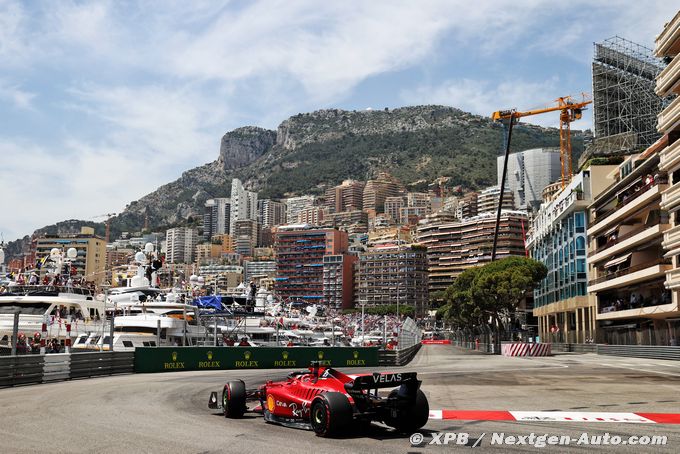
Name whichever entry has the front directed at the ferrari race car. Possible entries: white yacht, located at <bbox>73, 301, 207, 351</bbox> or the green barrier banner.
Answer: the green barrier banner

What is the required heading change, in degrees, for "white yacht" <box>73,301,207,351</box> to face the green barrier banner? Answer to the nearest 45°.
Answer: approximately 135° to its left

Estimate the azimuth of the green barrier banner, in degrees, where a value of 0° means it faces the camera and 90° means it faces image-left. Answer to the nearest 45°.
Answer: approximately 0°

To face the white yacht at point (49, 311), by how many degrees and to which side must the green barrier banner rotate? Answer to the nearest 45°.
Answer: approximately 135° to its right

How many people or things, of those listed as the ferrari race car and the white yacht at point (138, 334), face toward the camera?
0

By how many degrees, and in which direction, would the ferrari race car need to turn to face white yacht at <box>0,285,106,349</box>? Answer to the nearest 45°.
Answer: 0° — it already faces it

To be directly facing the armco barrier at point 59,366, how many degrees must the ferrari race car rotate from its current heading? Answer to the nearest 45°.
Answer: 0° — it already faces it

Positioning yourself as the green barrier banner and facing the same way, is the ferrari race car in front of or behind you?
in front

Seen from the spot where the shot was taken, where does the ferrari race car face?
facing away from the viewer and to the left of the viewer

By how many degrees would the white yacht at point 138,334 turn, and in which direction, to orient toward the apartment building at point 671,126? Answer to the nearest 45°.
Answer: approximately 180°

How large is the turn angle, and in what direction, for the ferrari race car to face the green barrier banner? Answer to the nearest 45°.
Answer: approximately 45° to its right

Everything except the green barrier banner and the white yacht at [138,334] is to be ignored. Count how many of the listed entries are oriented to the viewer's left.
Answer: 1

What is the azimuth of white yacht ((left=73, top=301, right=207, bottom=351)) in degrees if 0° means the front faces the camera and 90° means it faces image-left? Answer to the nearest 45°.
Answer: approximately 90°

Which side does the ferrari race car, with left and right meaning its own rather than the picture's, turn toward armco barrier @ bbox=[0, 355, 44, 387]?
front

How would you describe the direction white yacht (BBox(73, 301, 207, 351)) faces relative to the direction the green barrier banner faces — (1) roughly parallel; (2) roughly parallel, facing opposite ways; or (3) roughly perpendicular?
roughly perpendicular

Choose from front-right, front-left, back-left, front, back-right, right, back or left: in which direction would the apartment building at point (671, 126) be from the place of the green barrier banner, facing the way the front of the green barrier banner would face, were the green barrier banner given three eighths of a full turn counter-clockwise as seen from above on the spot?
front-right

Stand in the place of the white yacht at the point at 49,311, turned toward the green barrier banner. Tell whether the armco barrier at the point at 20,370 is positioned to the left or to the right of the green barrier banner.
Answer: right

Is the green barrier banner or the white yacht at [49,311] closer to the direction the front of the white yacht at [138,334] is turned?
the white yacht
